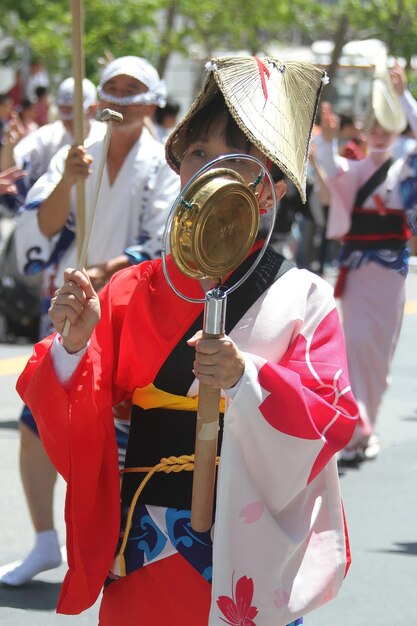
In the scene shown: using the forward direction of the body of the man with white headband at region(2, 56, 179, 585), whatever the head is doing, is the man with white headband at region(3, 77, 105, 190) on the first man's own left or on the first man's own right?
on the first man's own right
